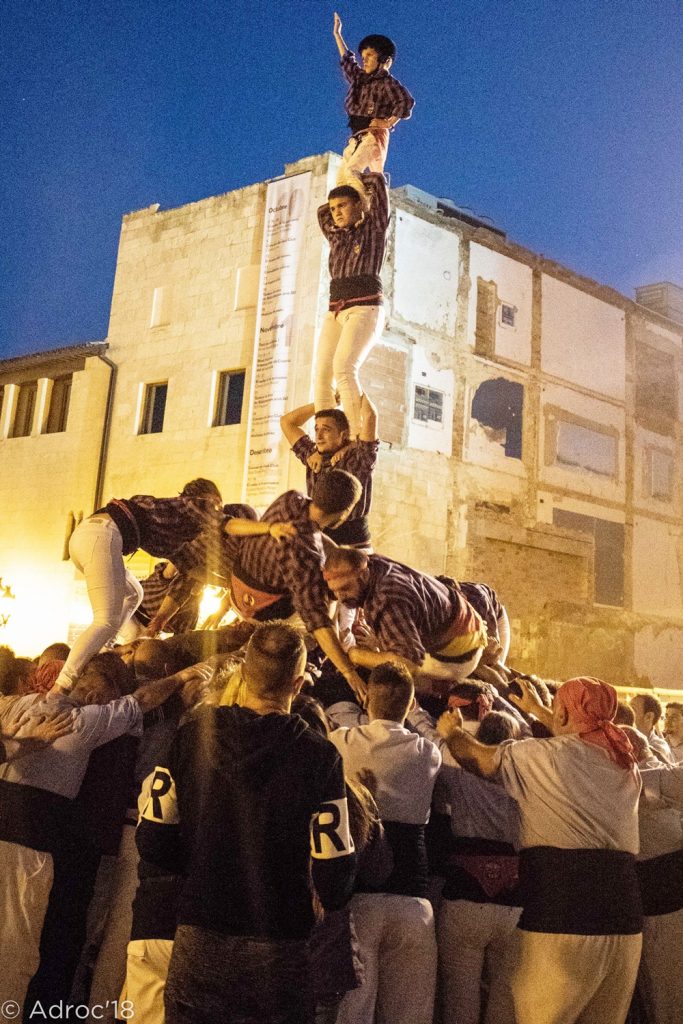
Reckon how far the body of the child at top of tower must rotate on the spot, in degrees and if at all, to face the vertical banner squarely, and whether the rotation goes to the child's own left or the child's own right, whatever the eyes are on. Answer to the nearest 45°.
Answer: approximately 135° to the child's own right

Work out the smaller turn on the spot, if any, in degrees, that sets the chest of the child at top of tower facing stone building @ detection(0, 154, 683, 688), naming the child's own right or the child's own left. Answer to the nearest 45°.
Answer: approximately 135° to the child's own right

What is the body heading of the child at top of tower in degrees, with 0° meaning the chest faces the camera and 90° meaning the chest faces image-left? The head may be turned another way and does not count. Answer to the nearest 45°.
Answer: approximately 45°
